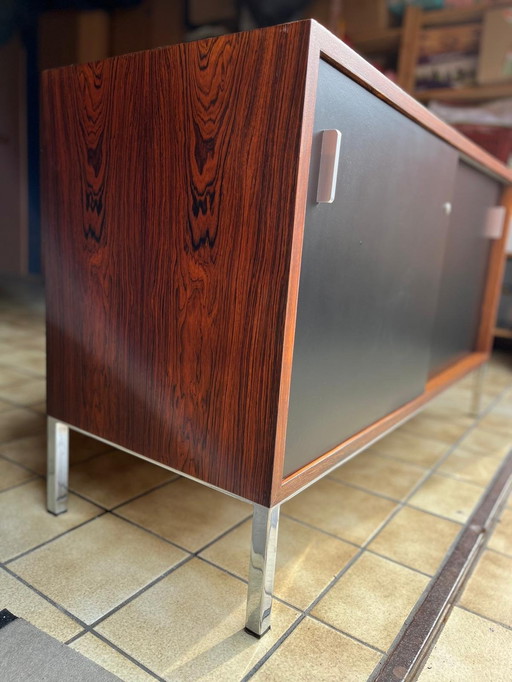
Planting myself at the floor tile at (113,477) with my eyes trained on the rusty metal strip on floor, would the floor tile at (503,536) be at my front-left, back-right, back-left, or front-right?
front-left

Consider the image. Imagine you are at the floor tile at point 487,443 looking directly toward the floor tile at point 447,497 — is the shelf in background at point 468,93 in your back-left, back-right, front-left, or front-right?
back-right

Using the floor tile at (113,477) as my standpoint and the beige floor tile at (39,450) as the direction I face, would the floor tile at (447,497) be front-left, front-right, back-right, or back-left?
back-right

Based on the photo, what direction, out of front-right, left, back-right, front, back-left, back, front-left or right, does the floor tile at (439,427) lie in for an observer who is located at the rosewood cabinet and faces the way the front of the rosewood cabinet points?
left

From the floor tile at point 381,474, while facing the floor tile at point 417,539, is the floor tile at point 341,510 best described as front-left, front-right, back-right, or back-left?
front-right

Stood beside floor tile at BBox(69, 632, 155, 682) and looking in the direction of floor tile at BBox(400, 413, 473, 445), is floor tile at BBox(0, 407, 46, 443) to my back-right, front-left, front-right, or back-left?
front-left

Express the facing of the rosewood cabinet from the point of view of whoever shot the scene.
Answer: facing the viewer and to the right of the viewer

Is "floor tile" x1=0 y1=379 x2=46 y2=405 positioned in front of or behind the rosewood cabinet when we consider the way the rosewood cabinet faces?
behind

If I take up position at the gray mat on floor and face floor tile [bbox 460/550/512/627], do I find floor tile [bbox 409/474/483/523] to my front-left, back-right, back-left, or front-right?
front-left
